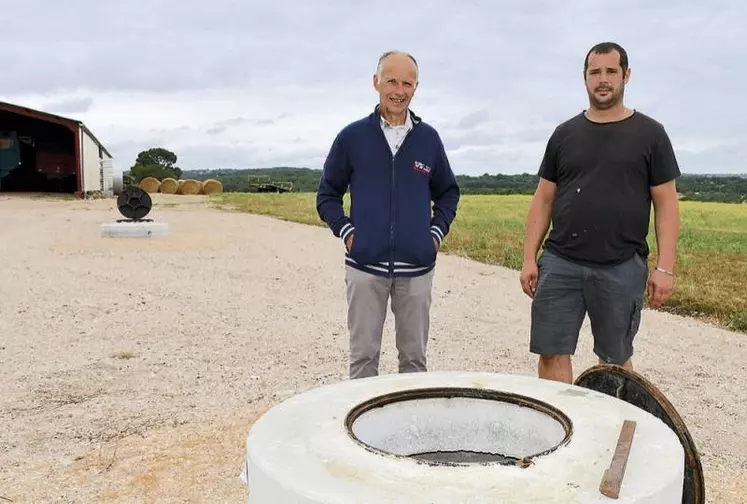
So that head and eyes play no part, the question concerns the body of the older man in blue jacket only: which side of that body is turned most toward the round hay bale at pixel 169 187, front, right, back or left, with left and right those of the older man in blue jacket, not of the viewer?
back

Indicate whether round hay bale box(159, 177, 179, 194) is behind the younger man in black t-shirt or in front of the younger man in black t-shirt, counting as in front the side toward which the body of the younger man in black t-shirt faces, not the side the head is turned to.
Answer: behind

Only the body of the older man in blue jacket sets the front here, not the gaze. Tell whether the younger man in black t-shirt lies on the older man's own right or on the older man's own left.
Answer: on the older man's own left

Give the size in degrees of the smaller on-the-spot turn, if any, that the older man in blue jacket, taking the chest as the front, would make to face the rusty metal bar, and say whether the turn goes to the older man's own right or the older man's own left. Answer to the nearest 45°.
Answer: approximately 45° to the older man's own left

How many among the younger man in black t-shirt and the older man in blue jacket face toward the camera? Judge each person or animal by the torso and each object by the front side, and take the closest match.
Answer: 2

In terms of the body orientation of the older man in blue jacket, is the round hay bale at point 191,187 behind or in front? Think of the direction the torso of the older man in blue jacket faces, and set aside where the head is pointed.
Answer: behind

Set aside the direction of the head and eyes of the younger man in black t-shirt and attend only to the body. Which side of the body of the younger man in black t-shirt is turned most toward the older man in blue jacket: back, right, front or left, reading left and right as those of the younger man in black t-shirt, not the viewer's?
right

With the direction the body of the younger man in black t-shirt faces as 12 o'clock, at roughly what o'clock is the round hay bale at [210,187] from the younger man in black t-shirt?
The round hay bale is roughly at 5 o'clock from the younger man in black t-shirt.
